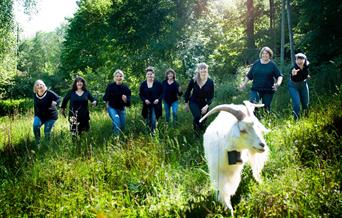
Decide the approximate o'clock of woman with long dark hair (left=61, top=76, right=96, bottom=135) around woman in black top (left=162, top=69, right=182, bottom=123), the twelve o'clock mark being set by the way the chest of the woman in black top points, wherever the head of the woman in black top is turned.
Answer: The woman with long dark hair is roughly at 2 o'clock from the woman in black top.

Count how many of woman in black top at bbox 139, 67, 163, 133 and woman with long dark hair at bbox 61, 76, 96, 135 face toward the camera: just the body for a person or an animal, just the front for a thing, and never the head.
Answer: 2

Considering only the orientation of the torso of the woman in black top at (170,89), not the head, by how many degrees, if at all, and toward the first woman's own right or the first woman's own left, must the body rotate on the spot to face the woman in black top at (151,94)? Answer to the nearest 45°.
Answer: approximately 45° to the first woman's own right

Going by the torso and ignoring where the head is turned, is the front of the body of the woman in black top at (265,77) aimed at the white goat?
yes

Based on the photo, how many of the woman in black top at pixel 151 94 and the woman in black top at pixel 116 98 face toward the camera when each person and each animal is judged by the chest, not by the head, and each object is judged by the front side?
2

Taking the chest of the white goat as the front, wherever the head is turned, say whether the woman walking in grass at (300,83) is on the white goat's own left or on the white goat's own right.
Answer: on the white goat's own left

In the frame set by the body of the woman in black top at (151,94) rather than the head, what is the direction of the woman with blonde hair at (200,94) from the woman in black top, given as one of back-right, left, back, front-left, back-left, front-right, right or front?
front-left

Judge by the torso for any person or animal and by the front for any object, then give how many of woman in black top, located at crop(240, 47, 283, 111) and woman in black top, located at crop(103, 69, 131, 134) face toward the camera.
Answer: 2

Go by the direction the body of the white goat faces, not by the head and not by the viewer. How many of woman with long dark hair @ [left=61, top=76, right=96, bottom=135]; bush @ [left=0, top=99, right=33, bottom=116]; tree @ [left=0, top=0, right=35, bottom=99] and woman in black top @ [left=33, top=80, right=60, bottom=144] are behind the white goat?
4

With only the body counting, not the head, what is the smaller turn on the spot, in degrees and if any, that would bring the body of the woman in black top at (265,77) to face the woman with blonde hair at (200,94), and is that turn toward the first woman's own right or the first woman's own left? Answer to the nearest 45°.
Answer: approximately 90° to the first woman's own right

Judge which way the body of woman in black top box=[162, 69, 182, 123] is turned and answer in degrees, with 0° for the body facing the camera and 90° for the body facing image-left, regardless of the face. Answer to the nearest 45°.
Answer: approximately 0°

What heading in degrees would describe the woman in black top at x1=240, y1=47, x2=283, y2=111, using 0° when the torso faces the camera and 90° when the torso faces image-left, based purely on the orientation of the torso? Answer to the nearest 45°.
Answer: approximately 0°
